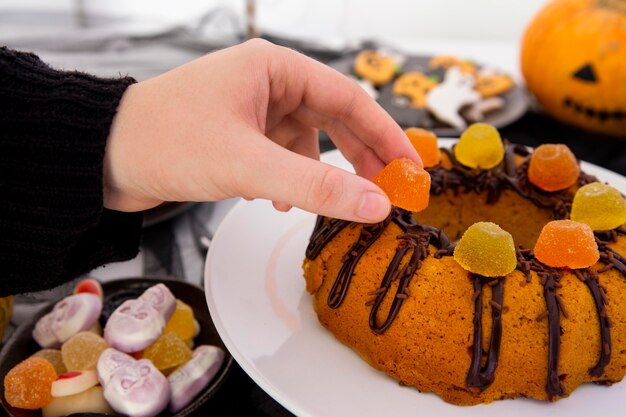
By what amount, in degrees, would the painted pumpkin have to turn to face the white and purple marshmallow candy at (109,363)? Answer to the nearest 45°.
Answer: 0° — it already faces it

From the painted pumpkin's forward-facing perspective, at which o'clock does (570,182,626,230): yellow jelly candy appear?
The yellow jelly candy is roughly at 12 o'clock from the painted pumpkin.

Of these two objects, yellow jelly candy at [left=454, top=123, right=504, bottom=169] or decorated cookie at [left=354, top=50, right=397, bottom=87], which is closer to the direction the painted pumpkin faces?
the yellow jelly candy

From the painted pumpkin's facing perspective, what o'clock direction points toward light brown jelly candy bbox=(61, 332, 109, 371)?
The light brown jelly candy is roughly at 1 o'clock from the painted pumpkin.

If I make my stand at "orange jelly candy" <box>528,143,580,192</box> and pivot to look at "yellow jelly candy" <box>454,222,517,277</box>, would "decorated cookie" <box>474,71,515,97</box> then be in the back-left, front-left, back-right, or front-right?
back-right

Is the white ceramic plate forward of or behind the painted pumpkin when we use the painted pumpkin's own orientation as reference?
forward

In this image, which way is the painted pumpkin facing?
toward the camera

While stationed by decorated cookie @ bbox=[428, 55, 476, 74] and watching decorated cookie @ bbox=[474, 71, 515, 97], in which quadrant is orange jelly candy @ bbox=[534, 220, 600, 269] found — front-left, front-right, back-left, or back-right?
front-right

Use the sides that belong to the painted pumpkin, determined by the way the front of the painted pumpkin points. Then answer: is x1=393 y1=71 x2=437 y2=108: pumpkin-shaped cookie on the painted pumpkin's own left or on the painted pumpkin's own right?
on the painted pumpkin's own right

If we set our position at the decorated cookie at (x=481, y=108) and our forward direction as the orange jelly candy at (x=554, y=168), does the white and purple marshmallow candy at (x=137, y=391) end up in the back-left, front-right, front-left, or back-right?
front-right

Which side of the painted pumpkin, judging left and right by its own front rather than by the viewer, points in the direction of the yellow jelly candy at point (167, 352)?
front

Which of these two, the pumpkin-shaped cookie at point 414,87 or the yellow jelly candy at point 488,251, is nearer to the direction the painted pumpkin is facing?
the yellow jelly candy

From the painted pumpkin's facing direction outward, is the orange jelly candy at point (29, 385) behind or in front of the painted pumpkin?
in front

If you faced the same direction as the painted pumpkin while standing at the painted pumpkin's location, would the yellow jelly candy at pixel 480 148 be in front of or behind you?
in front

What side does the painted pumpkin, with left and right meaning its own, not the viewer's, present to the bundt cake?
front
